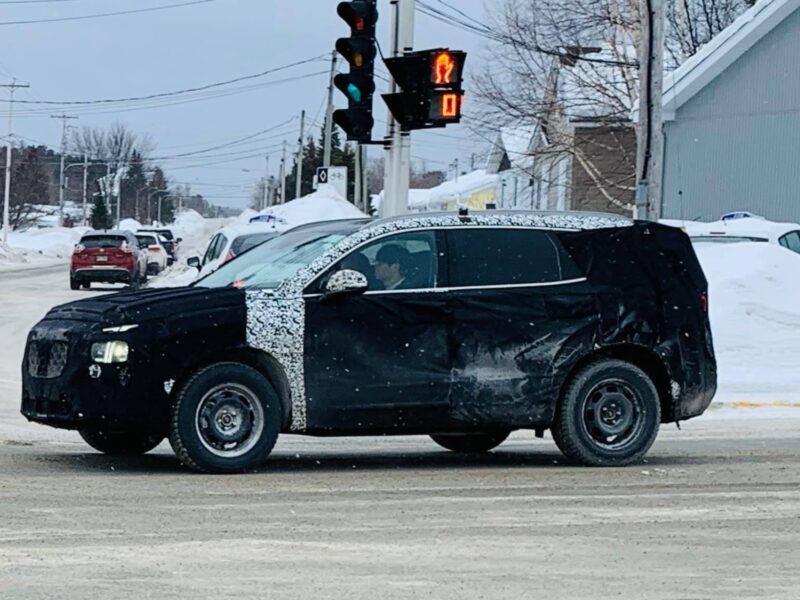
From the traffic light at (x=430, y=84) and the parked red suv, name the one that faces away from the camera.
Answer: the parked red suv

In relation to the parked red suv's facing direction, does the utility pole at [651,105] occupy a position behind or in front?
behind

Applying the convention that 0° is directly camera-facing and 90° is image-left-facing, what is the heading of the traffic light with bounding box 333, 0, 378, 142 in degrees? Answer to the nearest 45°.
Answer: approximately 45°

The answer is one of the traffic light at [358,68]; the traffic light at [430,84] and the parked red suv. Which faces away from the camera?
the parked red suv

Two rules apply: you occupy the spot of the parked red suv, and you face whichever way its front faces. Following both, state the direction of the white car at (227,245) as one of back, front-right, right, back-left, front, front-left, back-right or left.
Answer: back

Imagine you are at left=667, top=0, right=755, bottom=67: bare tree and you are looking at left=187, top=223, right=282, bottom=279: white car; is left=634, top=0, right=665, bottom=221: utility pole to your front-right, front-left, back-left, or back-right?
front-left

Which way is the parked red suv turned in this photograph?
away from the camera

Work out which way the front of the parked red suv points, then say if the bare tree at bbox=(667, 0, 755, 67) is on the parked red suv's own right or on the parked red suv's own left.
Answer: on the parked red suv's own right

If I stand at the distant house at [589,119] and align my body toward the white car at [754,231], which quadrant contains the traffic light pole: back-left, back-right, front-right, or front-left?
front-right

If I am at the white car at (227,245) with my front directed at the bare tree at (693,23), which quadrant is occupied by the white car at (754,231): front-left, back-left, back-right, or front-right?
front-right
